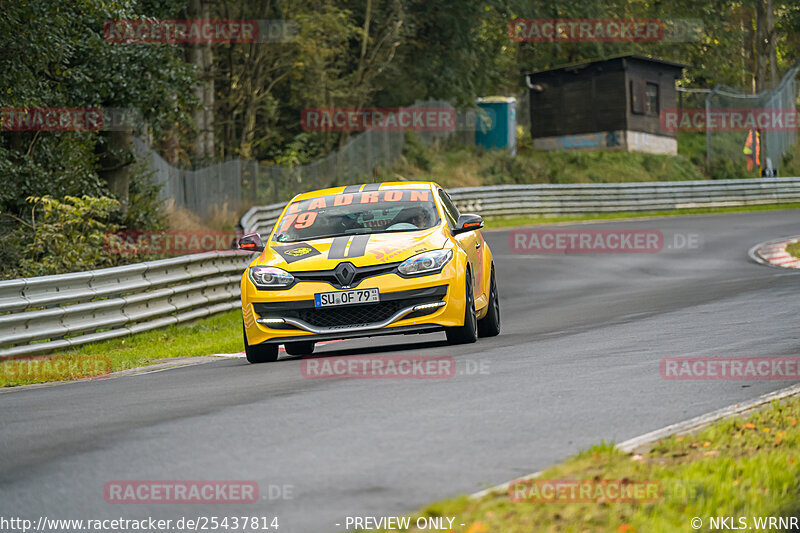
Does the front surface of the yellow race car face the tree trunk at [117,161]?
no

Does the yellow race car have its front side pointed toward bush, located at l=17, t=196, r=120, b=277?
no

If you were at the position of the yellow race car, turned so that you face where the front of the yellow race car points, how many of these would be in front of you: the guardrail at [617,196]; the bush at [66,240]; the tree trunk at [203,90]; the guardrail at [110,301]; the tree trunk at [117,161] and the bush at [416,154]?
0

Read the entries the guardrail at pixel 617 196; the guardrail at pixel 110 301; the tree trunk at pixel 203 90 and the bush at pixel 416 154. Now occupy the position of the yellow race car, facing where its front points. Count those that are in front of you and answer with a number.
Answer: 0

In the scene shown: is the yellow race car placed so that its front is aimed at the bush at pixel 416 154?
no

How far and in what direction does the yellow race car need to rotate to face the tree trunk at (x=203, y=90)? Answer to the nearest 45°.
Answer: approximately 180°

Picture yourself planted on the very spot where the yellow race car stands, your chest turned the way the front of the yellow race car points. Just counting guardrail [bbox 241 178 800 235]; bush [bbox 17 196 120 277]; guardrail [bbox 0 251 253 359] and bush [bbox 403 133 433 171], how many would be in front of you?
0

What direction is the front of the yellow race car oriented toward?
toward the camera

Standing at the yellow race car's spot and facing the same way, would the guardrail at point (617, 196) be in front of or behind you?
behind

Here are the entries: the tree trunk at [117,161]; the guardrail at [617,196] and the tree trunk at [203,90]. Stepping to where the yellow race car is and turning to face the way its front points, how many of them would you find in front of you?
0

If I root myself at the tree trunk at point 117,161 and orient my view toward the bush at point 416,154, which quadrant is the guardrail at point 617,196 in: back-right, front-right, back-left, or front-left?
front-right
